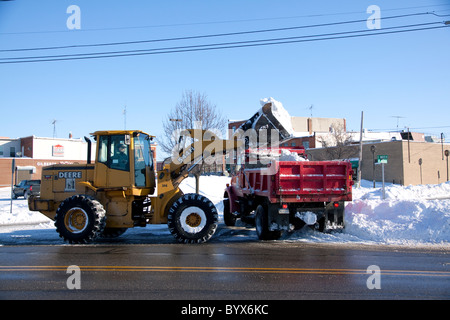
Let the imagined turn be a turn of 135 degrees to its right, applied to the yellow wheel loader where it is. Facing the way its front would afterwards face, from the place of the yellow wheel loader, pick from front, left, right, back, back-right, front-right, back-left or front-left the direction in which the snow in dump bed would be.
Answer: back-left

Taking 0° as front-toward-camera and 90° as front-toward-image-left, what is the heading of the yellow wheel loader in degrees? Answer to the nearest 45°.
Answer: approximately 270°

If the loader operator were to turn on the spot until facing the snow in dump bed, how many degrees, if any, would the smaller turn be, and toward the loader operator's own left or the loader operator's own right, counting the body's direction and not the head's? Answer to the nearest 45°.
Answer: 0° — they already face it

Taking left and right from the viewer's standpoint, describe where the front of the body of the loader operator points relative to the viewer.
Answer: facing to the right of the viewer

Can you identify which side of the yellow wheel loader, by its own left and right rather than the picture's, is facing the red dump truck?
front
